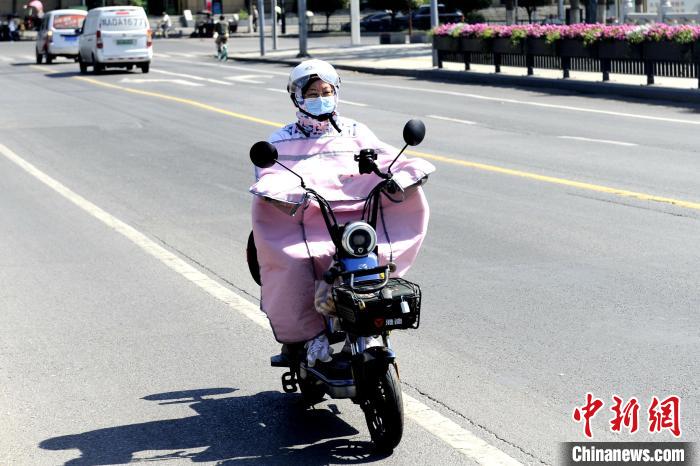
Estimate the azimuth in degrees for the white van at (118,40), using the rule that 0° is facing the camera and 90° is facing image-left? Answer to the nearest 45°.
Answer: approximately 180°

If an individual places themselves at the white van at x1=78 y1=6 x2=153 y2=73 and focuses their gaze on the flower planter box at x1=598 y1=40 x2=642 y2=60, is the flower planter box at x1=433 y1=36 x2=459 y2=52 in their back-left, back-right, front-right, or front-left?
front-left

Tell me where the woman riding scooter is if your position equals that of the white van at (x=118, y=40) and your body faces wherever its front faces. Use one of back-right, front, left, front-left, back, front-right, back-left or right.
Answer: back

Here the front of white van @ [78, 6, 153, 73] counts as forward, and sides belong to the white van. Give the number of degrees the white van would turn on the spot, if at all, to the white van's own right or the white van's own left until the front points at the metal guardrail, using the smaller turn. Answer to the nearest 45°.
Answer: approximately 135° to the white van's own right

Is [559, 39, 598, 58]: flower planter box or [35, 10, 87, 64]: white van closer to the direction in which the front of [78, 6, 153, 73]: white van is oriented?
the white van

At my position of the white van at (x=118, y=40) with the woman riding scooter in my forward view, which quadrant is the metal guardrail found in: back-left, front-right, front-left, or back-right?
front-left

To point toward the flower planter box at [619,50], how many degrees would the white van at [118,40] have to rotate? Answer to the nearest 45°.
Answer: approximately 135° to its right
